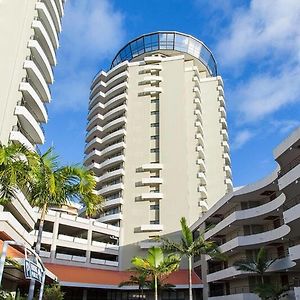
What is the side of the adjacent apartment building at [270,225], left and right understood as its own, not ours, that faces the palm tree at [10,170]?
front

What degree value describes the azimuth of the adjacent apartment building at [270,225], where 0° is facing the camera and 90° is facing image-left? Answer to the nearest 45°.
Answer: approximately 45°

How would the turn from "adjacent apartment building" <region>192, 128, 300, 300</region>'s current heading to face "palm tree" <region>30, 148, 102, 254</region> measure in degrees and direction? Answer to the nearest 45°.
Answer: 0° — it already faces it

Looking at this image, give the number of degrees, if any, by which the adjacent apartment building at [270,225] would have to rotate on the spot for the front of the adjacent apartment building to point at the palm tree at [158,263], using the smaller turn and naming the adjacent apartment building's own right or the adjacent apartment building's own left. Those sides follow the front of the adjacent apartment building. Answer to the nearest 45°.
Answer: approximately 45° to the adjacent apartment building's own right

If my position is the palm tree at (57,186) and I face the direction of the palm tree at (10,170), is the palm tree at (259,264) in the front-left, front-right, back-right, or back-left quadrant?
back-left
